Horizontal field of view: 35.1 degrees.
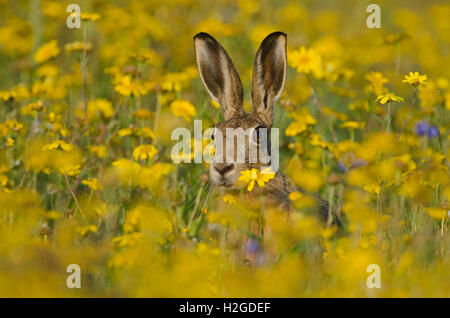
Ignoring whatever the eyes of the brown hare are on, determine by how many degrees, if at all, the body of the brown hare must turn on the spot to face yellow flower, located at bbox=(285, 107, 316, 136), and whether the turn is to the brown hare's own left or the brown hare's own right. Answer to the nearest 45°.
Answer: approximately 180°

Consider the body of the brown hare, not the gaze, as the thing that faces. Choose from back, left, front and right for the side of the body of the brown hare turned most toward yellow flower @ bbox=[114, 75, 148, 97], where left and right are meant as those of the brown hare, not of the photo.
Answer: right

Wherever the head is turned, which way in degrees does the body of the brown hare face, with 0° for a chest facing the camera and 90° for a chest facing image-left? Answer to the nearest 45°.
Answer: approximately 45°

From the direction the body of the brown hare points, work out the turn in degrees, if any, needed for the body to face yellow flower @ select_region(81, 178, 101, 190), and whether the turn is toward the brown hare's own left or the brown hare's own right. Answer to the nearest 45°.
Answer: approximately 45° to the brown hare's own right

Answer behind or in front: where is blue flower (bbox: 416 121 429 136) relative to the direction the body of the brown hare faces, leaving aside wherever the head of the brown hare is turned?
behind

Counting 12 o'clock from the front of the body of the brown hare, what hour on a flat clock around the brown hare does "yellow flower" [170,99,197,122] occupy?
The yellow flower is roughly at 3 o'clock from the brown hare.

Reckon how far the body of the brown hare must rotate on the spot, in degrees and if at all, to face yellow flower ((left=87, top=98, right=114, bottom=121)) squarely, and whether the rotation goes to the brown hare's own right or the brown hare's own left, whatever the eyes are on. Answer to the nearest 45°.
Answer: approximately 90° to the brown hare's own right

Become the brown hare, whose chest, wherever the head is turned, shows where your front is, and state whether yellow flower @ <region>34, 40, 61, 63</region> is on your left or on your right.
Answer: on your right

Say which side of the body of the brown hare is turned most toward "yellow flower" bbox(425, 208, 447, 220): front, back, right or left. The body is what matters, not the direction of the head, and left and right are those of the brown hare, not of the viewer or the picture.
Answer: left
